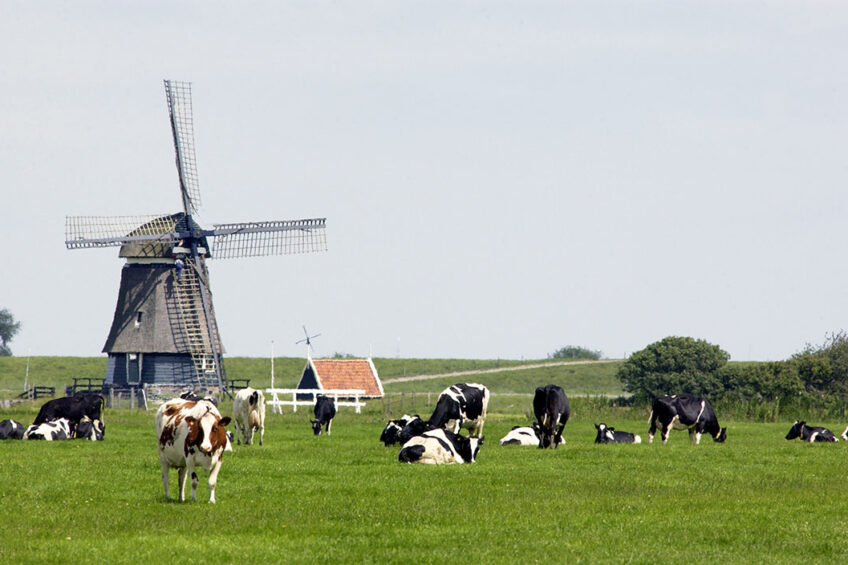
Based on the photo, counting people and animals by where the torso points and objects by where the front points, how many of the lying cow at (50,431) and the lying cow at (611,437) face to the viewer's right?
1

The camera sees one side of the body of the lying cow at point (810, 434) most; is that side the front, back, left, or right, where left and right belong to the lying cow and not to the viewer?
left

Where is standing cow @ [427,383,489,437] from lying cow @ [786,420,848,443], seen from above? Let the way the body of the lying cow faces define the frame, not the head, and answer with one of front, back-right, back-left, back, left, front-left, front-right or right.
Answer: front-left

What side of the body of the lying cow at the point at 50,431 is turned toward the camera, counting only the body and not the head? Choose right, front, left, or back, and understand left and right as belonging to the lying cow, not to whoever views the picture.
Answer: right

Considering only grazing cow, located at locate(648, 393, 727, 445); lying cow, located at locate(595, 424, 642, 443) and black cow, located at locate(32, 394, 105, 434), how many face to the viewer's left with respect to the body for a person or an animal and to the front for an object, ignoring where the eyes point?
2

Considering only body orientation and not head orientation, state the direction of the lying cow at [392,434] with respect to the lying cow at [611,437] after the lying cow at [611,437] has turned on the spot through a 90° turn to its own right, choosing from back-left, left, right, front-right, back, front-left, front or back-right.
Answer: back-left

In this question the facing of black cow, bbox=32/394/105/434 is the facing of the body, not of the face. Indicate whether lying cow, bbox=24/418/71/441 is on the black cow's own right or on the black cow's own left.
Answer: on the black cow's own left

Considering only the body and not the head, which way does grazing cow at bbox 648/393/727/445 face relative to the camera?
to the viewer's right

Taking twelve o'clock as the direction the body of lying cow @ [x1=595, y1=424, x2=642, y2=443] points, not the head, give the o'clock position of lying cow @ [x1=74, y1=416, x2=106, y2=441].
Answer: lying cow @ [x1=74, y1=416, x2=106, y2=441] is roughly at 12 o'clock from lying cow @ [x1=595, y1=424, x2=642, y2=443].

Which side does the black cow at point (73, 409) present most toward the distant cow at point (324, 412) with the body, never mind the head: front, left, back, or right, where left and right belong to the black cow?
back

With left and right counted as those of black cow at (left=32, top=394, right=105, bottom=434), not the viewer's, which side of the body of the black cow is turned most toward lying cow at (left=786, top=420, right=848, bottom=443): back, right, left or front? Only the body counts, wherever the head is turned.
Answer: back

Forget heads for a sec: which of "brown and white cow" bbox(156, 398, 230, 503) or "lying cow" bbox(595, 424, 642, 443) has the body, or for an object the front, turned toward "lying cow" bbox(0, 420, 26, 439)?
"lying cow" bbox(595, 424, 642, 443)

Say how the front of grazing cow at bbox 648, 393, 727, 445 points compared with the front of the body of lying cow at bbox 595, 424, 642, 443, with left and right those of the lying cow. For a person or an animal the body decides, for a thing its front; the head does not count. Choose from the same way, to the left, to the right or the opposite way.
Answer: the opposite way

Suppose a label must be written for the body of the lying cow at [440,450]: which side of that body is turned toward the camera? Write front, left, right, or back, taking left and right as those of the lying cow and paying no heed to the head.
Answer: right

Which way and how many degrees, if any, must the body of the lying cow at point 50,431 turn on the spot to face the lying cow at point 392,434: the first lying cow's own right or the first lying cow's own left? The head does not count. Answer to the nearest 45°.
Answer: approximately 45° to the first lying cow's own right

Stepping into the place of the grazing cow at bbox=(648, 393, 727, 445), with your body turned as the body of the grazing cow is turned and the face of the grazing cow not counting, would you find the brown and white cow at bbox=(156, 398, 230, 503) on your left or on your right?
on your right
